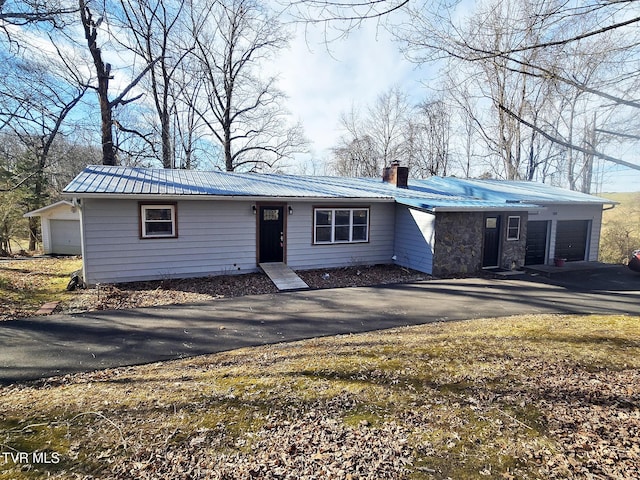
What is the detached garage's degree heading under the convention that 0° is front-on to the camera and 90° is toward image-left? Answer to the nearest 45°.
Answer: approximately 0°

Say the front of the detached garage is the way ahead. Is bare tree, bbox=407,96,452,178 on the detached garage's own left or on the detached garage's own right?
on the detached garage's own left
